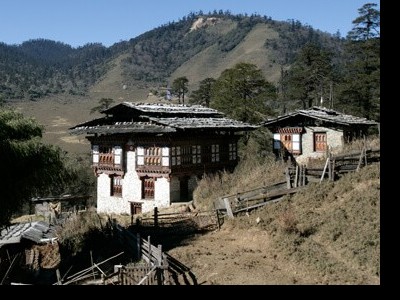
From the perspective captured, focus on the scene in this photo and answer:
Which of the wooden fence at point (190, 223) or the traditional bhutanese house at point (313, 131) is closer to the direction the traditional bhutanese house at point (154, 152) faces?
the wooden fence

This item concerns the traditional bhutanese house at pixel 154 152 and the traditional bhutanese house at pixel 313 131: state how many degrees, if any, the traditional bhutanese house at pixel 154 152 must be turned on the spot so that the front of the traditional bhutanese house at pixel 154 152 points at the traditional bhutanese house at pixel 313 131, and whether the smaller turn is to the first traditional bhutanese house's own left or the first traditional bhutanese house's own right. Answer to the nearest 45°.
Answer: approximately 135° to the first traditional bhutanese house's own left

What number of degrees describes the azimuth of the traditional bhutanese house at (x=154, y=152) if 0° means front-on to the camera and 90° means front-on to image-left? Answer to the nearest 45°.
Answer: approximately 45°

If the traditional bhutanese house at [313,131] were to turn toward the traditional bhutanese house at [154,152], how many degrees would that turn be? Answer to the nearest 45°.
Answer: approximately 45° to its right

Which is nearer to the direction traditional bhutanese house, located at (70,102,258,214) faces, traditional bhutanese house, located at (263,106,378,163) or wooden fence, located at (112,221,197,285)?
the wooden fence

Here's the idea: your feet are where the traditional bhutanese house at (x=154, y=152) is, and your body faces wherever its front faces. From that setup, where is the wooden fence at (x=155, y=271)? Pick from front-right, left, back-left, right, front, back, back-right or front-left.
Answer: front-left

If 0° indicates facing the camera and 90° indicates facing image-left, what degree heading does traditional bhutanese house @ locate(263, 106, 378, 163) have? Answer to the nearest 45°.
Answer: approximately 45°

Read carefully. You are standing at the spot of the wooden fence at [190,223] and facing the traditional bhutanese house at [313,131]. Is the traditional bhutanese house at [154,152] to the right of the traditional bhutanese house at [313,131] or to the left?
left
